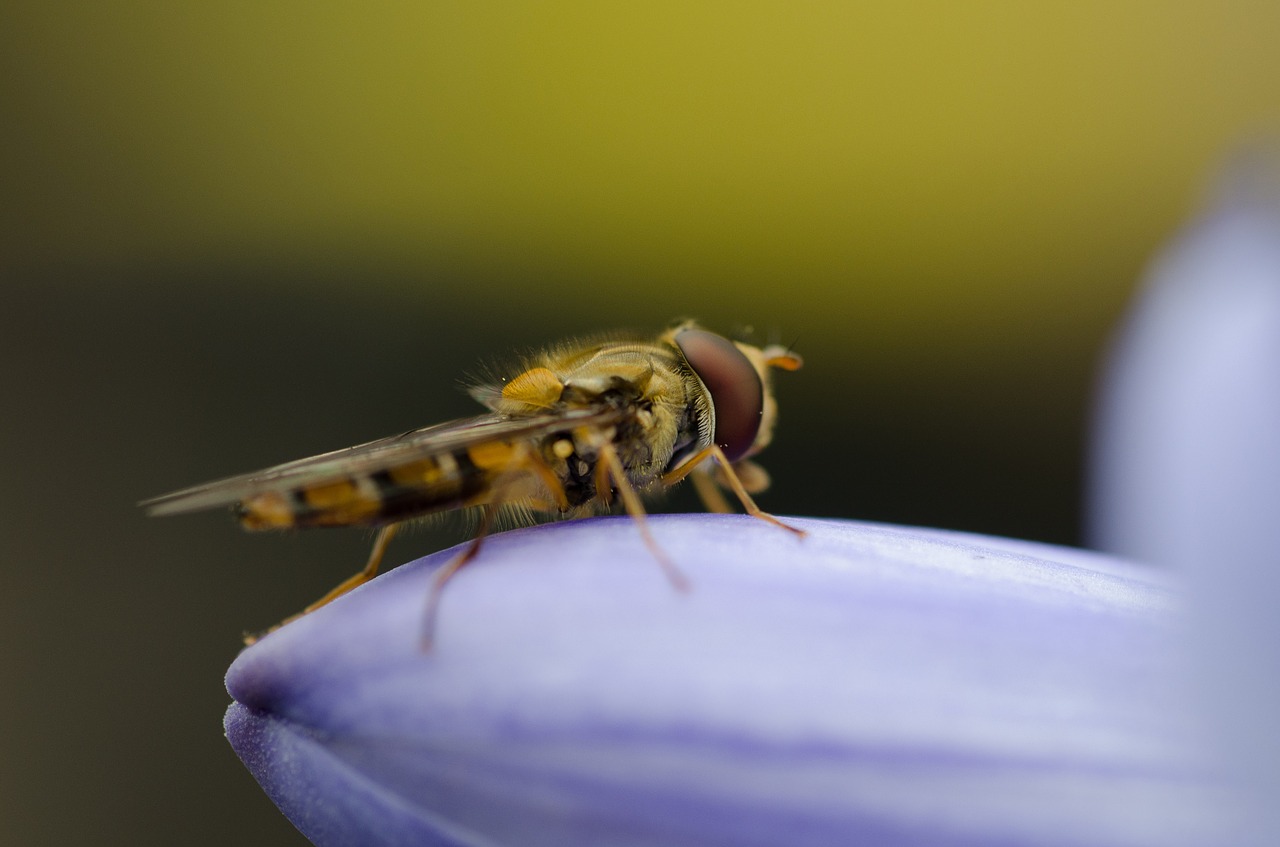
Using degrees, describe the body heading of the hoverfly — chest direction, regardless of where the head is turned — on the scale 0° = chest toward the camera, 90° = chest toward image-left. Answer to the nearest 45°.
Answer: approximately 270°
